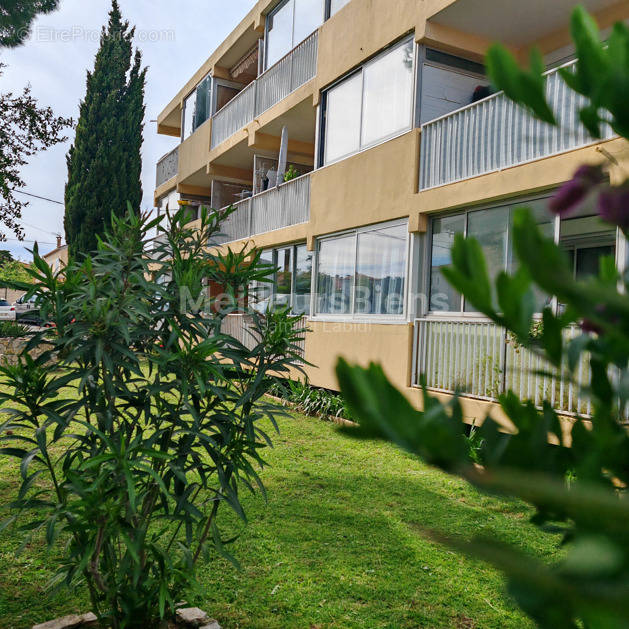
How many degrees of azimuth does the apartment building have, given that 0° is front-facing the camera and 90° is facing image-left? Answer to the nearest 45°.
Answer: approximately 45°

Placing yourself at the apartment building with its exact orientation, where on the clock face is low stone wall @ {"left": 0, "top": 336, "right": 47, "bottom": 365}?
The low stone wall is roughly at 1 o'clock from the apartment building.

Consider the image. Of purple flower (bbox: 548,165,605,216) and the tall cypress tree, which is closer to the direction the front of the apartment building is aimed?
the purple flower

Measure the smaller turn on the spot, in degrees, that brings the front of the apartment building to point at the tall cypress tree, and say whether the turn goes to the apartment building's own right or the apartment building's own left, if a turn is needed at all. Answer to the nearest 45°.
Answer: approximately 90° to the apartment building's own right

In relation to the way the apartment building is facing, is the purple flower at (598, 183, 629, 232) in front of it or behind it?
in front

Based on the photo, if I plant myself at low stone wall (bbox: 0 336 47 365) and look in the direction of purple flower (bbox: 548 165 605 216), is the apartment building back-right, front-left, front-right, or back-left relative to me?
front-left

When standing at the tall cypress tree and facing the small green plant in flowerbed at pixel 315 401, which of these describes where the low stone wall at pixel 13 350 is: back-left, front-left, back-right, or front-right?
front-right

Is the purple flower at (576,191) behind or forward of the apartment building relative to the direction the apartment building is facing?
forward

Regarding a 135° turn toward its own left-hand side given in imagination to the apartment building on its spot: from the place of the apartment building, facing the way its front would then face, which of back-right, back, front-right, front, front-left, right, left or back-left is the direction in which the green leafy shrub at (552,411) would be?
right

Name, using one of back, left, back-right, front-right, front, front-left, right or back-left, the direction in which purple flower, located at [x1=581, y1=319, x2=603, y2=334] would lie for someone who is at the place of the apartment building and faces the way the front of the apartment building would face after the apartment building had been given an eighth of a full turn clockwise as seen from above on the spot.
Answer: left
